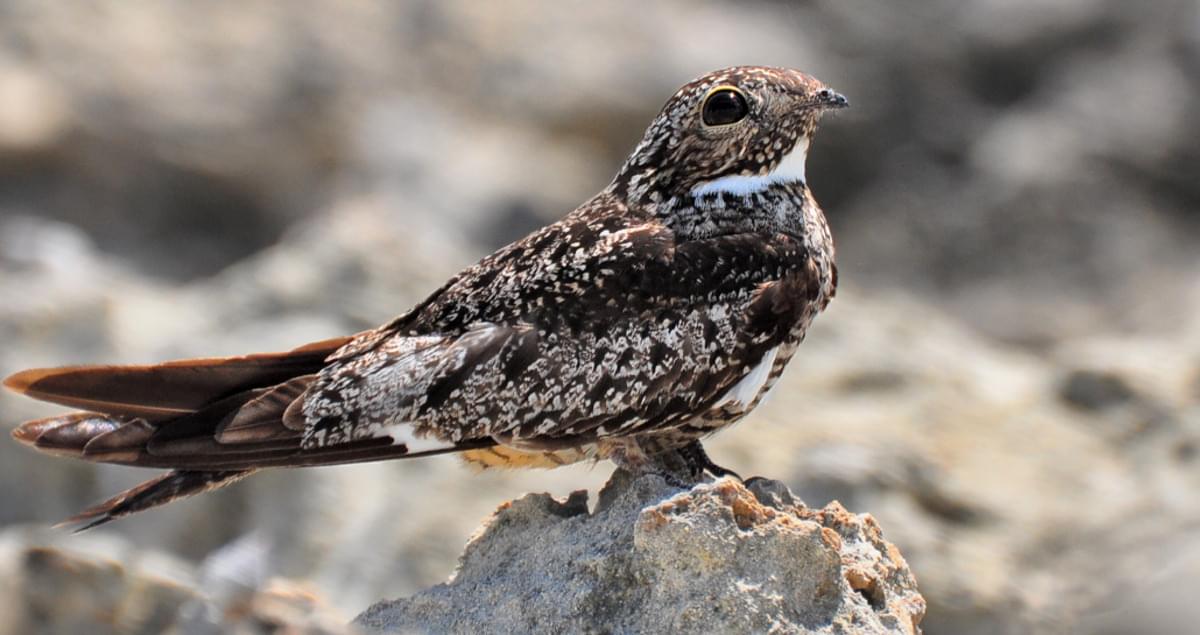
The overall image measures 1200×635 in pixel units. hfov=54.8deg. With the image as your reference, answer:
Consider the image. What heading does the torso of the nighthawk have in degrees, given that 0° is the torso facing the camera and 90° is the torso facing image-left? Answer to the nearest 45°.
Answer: approximately 270°
